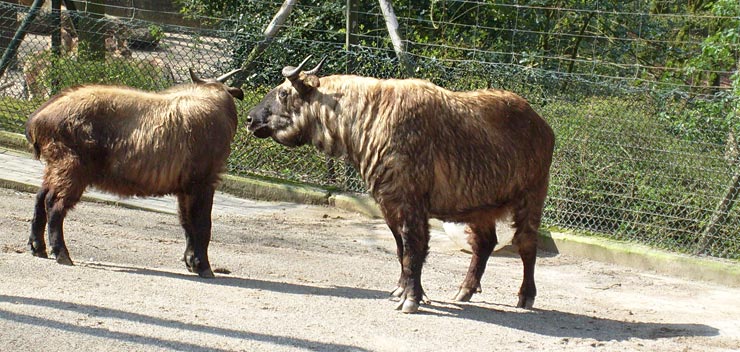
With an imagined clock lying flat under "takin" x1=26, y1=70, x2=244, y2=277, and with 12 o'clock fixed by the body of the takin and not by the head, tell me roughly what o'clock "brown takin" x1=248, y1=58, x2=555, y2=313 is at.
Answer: The brown takin is roughly at 1 o'clock from the takin.

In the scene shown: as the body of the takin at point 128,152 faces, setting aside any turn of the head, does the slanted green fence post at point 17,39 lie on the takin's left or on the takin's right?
on the takin's left

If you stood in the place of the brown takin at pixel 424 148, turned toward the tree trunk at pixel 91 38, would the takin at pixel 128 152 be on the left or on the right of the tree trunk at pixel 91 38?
left

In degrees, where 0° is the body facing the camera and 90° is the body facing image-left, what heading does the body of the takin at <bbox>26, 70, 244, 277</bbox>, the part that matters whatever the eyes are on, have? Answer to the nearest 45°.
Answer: approximately 270°

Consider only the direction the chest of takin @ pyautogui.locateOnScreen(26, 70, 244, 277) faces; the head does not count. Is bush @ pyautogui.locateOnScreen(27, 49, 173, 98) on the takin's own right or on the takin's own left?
on the takin's own left

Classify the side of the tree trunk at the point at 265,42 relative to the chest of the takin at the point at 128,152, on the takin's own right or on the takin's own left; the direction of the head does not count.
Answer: on the takin's own left

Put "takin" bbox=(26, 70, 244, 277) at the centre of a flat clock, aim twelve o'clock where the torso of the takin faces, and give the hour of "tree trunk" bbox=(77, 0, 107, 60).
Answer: The tree trunk is roughly at 9 o'clock from the takin.
